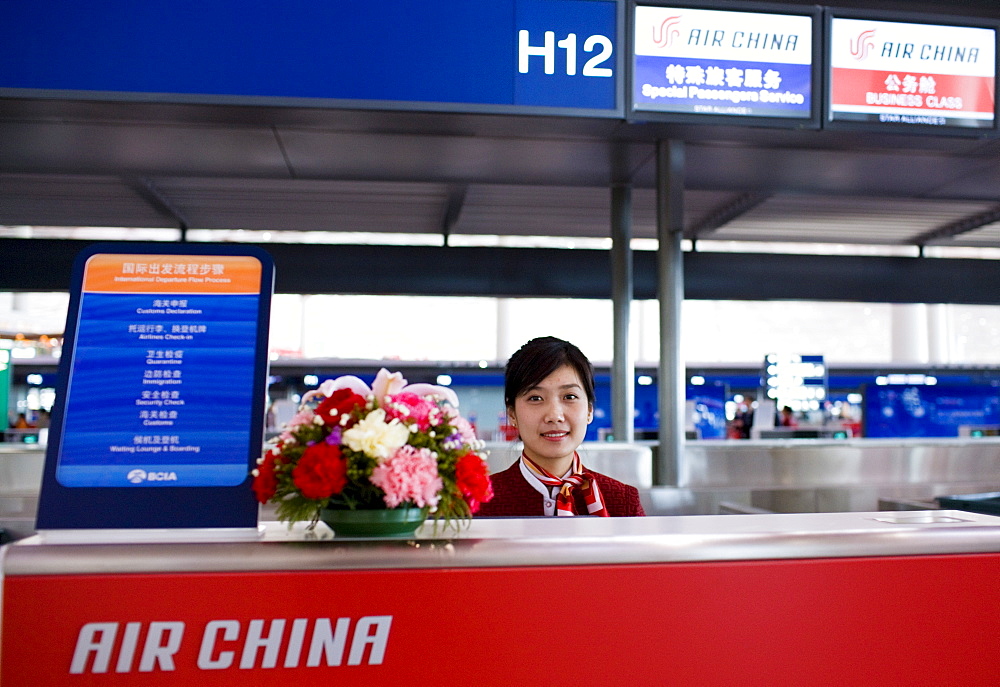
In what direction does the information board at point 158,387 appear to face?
toward the camera

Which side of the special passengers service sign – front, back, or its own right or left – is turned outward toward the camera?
front

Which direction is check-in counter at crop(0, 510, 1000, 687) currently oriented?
toward the camera

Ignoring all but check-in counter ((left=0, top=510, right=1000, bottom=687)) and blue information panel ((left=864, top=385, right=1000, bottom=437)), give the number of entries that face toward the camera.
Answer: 2

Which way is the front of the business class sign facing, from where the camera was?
facing the viewer

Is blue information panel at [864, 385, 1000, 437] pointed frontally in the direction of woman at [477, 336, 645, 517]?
yes

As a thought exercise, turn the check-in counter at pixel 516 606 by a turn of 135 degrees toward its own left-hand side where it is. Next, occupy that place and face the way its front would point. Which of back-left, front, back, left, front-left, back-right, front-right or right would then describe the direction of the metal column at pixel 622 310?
front-left

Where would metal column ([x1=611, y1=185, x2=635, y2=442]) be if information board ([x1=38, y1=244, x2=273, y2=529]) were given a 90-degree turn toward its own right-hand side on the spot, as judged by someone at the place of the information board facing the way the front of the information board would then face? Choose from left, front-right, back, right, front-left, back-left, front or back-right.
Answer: back-right

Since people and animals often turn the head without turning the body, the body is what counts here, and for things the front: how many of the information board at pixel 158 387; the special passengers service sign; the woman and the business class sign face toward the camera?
4

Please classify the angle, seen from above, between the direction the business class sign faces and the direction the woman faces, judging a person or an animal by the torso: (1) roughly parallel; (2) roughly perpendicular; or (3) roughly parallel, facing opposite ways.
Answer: roughly parallel

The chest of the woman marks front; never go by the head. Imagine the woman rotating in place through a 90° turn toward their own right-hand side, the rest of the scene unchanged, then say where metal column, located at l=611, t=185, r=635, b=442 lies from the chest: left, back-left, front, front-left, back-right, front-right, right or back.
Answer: right

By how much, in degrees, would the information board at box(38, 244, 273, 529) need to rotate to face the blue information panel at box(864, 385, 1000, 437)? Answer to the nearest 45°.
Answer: approximately 135° to its left

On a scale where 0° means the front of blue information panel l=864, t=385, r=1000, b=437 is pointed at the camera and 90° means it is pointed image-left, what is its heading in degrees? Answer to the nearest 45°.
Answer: approximately 0°

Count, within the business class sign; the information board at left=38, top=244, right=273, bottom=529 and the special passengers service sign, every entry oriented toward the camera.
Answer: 3

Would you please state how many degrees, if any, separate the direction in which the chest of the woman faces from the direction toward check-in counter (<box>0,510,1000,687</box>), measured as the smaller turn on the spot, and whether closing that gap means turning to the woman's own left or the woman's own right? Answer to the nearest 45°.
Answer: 0° — they already face it

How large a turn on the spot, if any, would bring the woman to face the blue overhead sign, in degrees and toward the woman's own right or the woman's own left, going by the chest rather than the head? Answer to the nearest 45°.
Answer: approximately 135° to the woman's own right
